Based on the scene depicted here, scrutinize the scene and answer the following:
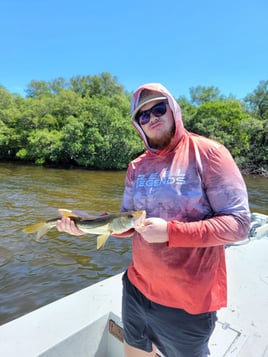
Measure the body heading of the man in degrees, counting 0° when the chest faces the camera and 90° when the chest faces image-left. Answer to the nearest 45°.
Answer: approximately 45°
